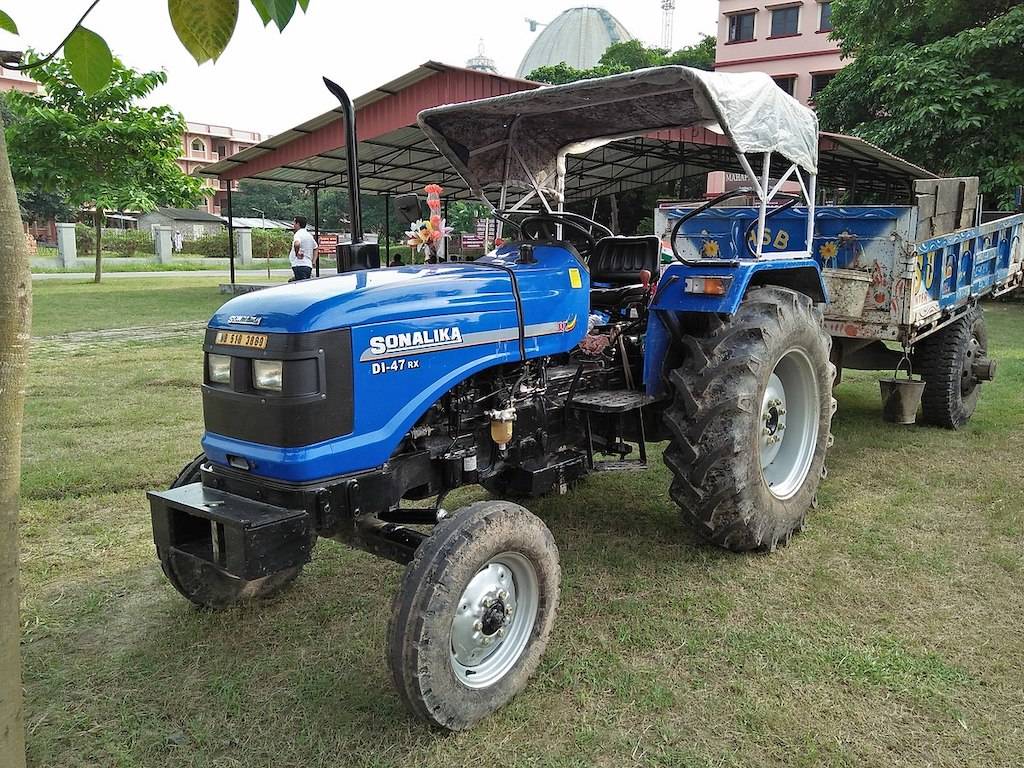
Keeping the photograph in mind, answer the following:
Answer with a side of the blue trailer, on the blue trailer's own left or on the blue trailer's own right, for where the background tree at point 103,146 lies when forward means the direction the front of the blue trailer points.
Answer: on the blue trailer's own right

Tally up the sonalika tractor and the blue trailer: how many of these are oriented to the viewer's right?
0

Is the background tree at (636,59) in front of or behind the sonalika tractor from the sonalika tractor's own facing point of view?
behind

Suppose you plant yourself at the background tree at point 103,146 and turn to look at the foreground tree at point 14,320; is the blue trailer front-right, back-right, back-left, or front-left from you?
front-left

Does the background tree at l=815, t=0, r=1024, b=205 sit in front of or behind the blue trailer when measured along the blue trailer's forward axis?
behind

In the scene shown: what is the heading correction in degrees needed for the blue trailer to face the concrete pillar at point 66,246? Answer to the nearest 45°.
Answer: approximately 90° to its right

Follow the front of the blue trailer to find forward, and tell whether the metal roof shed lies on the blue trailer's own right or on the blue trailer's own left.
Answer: on the blue trailer's own right

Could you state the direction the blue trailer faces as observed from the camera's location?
facing the viewer and to the left of the viewer

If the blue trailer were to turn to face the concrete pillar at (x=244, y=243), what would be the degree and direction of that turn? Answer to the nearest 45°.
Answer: approximately 90° to its right

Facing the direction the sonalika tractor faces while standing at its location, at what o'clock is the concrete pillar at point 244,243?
The concrete pillar is roughly at 4 o'clock from the sonalika tractor.

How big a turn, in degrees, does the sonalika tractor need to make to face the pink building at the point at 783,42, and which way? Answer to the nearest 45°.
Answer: approximately 135° to its right
